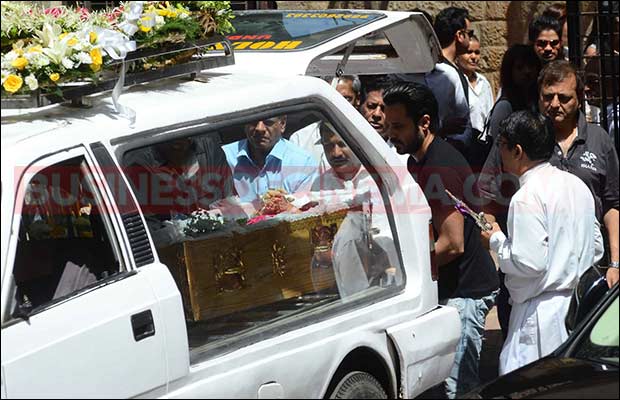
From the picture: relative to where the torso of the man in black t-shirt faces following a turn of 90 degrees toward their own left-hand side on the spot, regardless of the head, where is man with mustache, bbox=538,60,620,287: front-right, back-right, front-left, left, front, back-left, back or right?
back-left

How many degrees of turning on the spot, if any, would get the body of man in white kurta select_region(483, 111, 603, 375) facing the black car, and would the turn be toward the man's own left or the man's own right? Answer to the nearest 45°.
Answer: approximately 135° to the man's own left

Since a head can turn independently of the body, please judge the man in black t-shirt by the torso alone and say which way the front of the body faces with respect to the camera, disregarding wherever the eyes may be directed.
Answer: to the viewer's left

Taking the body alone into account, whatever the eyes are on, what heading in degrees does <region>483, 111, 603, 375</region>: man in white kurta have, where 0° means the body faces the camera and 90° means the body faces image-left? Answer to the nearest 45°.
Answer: approximately 135°

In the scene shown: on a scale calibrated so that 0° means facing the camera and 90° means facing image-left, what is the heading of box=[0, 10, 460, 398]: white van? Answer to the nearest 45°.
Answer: approximately 45°
